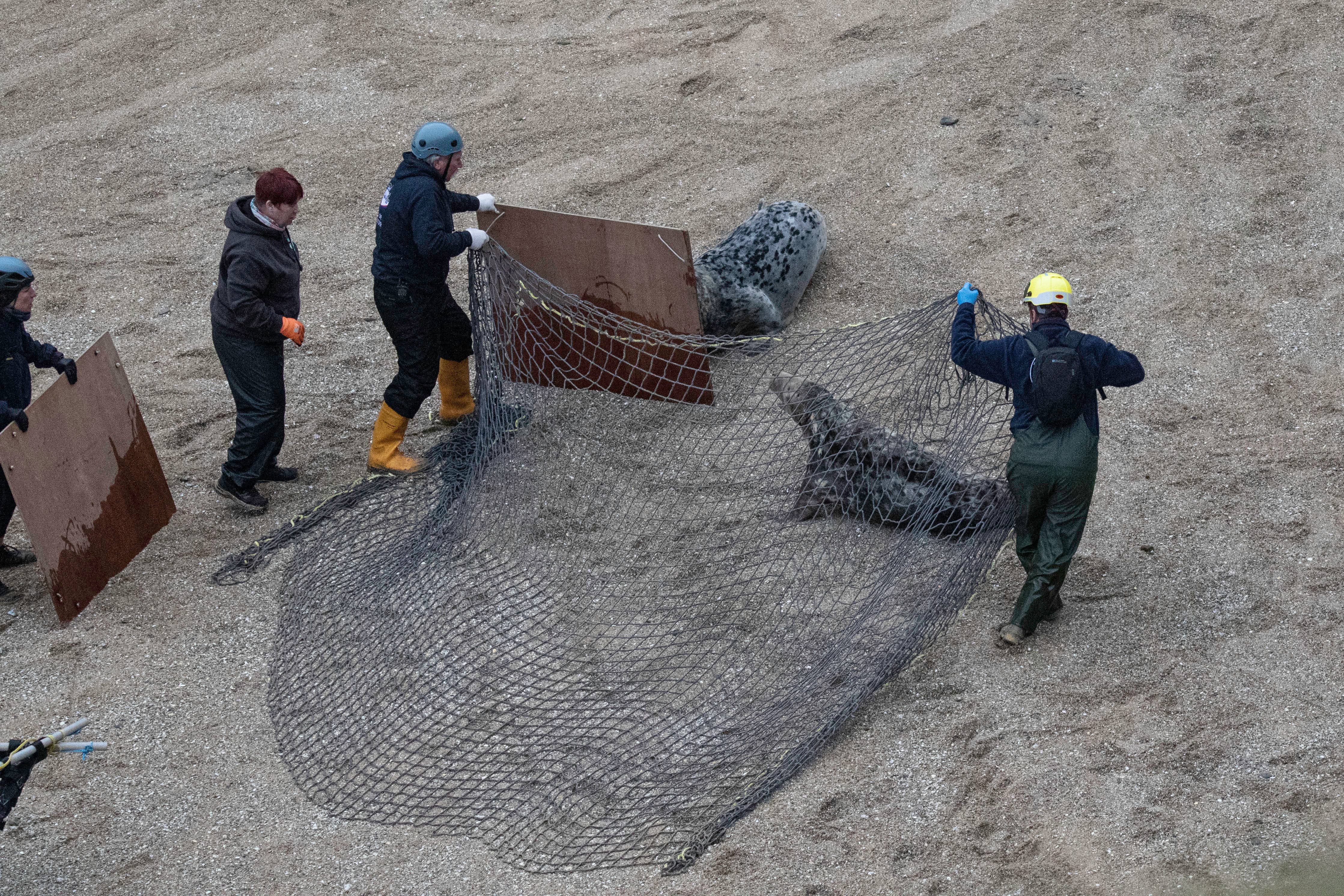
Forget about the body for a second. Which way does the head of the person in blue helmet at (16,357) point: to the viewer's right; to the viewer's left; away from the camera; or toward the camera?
to the viewer's right

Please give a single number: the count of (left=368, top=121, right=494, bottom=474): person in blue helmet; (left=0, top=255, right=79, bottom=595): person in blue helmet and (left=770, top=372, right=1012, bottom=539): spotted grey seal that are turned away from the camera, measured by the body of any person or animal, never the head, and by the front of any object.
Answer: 0

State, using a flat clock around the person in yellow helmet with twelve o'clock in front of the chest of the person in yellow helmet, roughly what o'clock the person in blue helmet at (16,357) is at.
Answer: The person in blue helmet is roughly at 9 o'clock from the person in yellow helmet.

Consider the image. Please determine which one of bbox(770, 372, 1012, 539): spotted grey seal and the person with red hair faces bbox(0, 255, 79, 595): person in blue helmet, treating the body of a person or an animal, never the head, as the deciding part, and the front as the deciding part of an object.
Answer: the spotted grey seal

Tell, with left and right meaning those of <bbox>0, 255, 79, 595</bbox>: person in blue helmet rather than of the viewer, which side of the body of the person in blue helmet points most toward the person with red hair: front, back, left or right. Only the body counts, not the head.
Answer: front

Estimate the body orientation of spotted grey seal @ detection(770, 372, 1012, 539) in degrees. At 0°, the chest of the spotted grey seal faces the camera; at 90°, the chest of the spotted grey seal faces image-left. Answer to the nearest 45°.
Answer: approximately 90°

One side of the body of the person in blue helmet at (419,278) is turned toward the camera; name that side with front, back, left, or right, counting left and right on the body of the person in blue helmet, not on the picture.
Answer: right

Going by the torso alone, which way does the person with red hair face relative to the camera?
to the viewer's right

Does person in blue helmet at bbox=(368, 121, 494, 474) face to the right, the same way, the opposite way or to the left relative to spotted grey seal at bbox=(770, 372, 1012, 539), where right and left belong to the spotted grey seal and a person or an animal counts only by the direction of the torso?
the opposite way

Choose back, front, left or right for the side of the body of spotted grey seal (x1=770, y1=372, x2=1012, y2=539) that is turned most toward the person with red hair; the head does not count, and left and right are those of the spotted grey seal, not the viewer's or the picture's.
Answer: front

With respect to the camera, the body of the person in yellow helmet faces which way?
away from the camera

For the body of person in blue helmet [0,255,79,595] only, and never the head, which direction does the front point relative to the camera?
to the viewer's right

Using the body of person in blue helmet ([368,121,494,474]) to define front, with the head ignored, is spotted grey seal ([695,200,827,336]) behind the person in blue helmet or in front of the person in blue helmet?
in front

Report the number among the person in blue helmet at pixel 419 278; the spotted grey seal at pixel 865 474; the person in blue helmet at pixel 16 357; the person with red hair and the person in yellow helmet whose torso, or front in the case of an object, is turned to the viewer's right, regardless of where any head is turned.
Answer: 3

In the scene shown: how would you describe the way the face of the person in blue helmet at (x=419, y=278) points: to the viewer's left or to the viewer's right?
to the viewer's right
